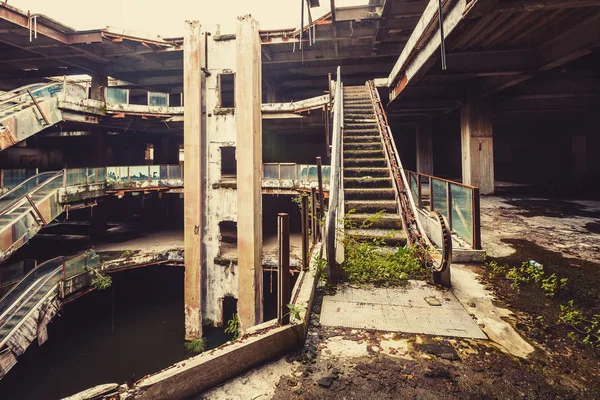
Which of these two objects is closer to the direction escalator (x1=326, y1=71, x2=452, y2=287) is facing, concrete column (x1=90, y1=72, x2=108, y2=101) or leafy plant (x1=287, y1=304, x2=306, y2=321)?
the leafy plant

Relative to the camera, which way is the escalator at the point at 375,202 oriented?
toward the camera

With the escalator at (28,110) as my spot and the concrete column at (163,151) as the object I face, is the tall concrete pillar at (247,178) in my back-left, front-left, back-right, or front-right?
front-right
